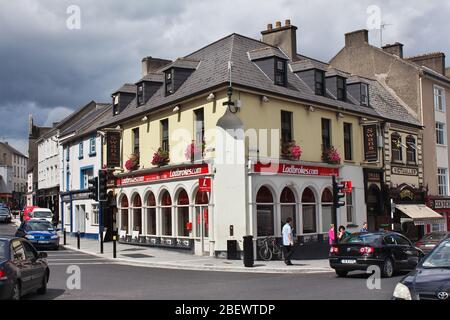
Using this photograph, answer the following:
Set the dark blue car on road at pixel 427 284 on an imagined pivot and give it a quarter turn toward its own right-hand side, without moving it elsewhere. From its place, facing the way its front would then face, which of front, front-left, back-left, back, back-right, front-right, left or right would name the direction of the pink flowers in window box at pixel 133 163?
front
